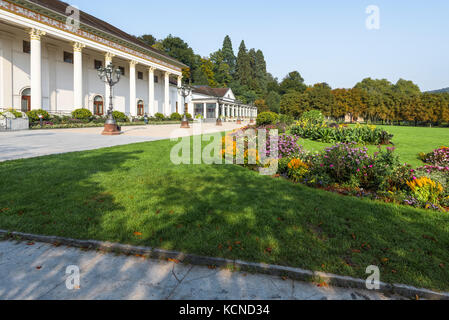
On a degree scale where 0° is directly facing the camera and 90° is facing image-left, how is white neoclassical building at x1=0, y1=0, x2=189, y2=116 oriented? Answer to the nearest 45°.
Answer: approximately 315°

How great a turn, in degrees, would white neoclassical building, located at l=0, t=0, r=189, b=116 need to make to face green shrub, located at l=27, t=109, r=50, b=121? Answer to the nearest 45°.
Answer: approximately 45° to its right

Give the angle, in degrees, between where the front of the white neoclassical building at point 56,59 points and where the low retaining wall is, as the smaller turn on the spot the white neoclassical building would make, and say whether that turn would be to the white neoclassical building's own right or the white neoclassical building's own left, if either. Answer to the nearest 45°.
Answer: approximately 45° to the white neoclassical building's own right
